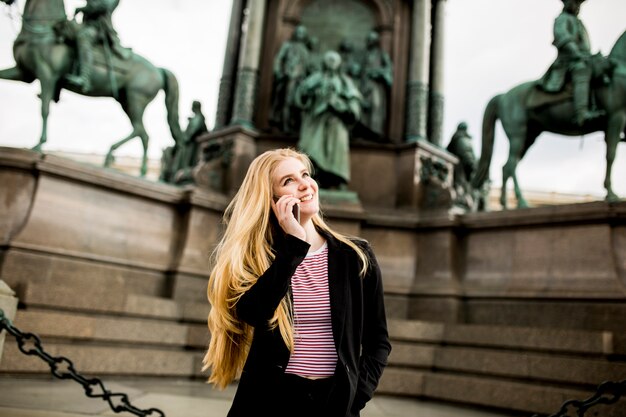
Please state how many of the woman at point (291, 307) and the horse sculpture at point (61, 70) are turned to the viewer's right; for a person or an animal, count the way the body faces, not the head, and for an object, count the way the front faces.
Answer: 0

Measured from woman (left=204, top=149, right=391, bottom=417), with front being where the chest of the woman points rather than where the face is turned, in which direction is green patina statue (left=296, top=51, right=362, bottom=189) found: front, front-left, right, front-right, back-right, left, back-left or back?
back

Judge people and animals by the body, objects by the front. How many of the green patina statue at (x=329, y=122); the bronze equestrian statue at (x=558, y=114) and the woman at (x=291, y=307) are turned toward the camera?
2

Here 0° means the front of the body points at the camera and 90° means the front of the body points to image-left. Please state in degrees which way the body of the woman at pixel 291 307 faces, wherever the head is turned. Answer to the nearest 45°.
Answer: approximately 0°

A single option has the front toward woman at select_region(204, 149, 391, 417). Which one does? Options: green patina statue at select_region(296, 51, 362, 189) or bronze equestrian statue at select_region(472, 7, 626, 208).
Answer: the green patina statue

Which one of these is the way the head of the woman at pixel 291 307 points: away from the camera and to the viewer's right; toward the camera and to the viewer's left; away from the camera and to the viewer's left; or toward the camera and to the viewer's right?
toward the camera and to the viewer's right

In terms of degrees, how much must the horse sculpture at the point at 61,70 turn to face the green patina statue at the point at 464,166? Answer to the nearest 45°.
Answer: approximately 135° to its left

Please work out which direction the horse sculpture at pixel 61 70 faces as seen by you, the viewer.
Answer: facing the viewer and to the left of the viewer

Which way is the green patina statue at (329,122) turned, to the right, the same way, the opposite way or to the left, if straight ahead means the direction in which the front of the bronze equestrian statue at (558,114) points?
to the right

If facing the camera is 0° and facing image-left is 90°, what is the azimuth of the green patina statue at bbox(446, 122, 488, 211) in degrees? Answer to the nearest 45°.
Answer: approximately 315°

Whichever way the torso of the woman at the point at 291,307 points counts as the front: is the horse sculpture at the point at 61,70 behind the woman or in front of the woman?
behind

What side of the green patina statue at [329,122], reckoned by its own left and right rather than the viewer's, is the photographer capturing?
front

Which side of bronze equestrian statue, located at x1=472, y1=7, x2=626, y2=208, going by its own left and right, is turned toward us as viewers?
right

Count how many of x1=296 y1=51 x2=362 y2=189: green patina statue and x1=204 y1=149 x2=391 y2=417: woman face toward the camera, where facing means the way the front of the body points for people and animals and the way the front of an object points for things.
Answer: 2
